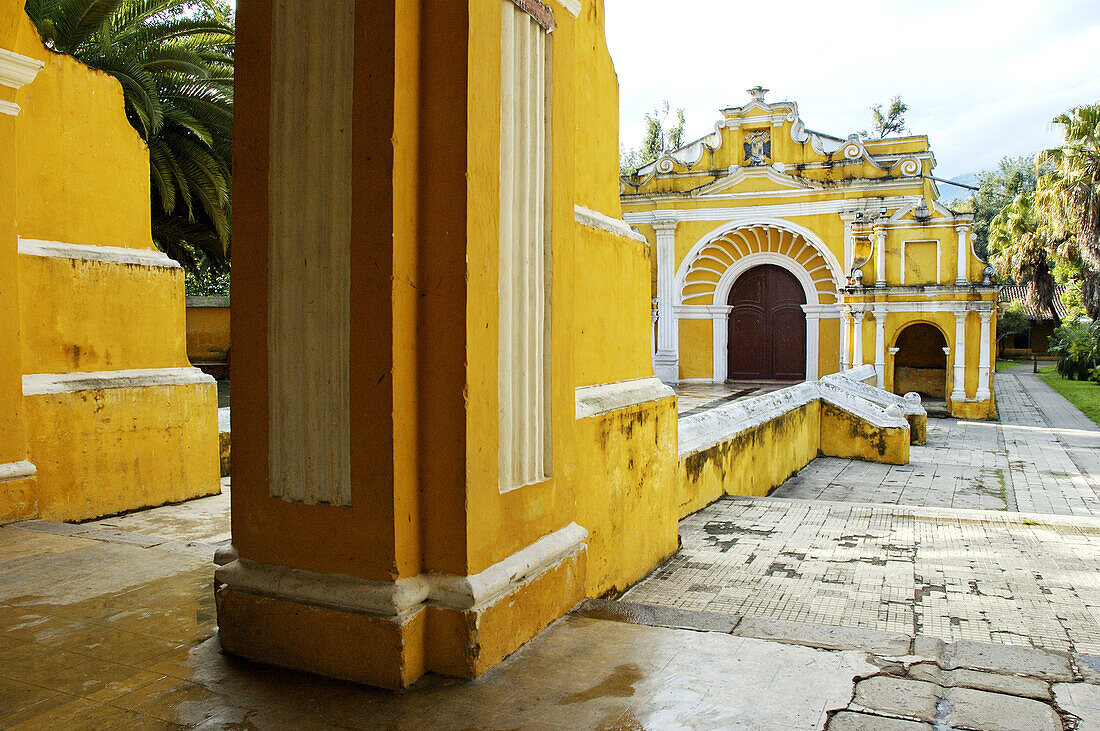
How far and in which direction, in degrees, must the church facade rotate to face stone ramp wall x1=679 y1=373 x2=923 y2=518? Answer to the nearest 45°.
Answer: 0° — it already faces it

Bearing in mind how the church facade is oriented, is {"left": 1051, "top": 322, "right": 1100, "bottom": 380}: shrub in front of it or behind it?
behind

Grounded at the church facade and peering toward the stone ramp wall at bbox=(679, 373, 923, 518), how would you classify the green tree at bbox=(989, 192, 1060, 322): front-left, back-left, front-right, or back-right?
back-left

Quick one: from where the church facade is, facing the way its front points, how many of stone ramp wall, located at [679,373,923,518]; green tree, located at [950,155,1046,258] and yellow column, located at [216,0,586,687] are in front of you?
2

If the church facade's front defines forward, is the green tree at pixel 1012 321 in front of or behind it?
behind

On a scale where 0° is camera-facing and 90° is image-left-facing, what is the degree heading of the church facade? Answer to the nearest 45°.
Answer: approximately 0°

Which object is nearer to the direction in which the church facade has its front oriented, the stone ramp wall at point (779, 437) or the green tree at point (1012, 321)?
the stone ramp wall

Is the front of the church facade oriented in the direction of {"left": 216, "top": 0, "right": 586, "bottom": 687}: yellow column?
yes

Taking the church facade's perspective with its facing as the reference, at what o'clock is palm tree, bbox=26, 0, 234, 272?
The palm tree is roughly at 1 o'clock from the church facade.
